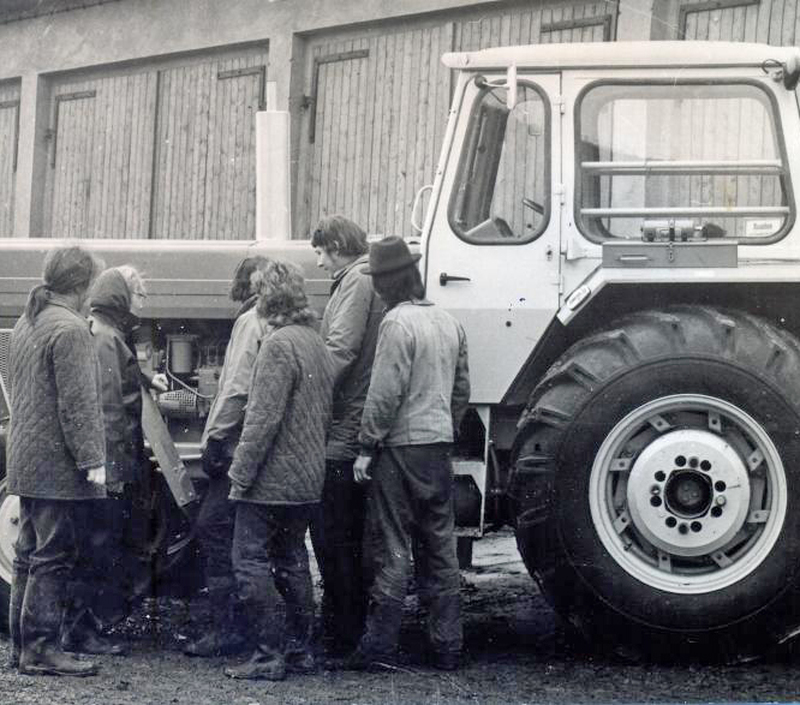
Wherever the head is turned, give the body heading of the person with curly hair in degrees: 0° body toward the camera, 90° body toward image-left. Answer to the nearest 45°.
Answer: approximately 135°

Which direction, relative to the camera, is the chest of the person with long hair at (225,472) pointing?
to the viewer's left

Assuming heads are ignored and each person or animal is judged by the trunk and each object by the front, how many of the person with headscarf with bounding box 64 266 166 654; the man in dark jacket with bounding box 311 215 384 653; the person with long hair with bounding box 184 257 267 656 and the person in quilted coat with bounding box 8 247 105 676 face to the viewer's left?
2

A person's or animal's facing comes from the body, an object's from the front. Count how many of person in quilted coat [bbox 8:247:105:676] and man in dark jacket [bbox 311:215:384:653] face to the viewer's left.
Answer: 1

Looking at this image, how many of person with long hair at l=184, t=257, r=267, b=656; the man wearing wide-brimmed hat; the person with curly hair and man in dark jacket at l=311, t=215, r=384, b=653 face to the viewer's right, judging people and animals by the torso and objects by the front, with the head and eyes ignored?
0

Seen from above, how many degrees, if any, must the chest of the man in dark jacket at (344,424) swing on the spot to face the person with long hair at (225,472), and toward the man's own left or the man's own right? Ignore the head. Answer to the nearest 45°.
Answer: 0° — they already face them

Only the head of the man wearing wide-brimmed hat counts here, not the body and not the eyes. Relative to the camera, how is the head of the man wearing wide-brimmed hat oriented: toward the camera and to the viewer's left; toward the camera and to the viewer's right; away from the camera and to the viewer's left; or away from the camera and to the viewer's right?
away from the camera and to the viewer's left

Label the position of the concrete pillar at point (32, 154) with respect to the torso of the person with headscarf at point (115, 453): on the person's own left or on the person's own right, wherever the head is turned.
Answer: on the person's own left

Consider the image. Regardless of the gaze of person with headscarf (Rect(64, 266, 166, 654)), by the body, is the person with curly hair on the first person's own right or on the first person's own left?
on the first person's own right

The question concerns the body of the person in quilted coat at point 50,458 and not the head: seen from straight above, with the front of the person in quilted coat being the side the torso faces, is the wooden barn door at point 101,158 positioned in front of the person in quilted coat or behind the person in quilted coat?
in front

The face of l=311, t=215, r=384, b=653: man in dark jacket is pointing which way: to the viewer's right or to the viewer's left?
to the viewer's left

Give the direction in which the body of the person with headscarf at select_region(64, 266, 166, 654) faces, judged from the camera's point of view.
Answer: to the viewer's right
